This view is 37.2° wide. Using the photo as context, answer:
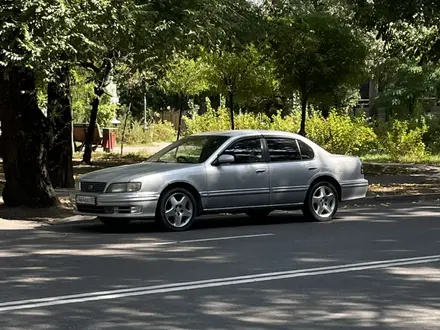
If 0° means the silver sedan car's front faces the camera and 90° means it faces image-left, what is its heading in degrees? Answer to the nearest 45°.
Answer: approximately 45°

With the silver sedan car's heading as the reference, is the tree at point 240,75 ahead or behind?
behind

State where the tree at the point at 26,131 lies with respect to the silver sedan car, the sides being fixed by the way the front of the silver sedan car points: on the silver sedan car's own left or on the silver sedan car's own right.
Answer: on the silver sedan car's own right

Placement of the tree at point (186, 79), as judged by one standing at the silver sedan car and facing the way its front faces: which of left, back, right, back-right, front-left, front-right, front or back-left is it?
back-right

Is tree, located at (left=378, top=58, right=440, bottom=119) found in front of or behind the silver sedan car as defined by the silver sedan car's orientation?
behind

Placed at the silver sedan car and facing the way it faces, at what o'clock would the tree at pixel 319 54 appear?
The tree is roughly at 5 o'clock from the silver sedan car.

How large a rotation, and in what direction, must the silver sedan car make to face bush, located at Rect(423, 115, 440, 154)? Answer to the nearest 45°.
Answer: approximately 180°

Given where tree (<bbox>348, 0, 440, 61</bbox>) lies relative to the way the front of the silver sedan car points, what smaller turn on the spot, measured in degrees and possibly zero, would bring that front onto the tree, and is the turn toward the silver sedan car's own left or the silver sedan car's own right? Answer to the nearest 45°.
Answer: approximately 180°
